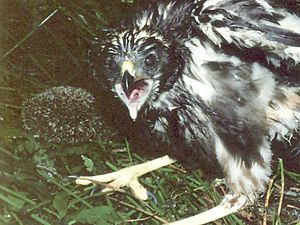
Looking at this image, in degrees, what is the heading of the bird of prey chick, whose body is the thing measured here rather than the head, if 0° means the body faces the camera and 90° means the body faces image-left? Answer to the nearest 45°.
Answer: approximately 45°
